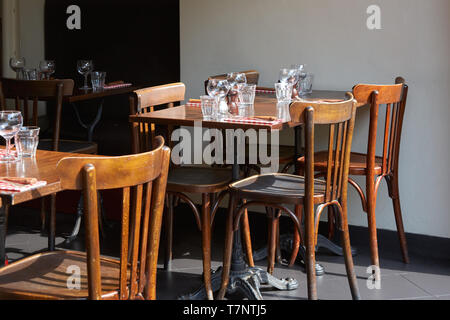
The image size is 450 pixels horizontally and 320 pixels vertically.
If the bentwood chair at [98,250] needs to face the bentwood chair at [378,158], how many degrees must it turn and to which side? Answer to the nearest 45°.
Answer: approximately 90° to its right

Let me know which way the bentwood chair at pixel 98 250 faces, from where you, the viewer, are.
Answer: facing away from the viewer and to the left of the viewer

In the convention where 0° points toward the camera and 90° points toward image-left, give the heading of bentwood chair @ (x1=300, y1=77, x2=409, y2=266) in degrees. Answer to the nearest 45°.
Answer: approximately 135°

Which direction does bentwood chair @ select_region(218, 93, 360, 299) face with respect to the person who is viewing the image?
facing away from the viewer and to the left of the viewer

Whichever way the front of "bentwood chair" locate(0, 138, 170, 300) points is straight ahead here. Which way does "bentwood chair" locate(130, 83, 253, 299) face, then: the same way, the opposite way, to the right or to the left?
the opposite way
